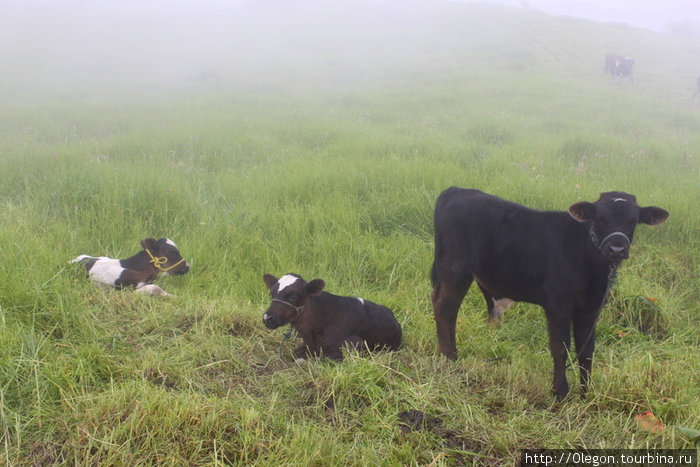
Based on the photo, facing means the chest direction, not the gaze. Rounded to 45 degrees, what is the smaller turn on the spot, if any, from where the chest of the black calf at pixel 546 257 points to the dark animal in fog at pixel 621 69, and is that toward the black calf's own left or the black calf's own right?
approximately 135° to the black calf's own left

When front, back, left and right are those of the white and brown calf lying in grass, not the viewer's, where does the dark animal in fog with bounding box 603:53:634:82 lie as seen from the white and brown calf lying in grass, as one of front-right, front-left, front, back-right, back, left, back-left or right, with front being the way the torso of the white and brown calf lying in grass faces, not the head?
front-left

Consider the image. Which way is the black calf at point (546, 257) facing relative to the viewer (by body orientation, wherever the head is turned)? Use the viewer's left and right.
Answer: facing the viewer and to the right of the viewer

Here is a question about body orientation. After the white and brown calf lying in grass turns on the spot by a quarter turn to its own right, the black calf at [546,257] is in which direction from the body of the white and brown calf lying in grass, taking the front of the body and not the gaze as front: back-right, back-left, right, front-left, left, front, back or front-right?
front-left

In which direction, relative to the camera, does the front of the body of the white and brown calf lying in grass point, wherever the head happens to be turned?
to the viewer's right
